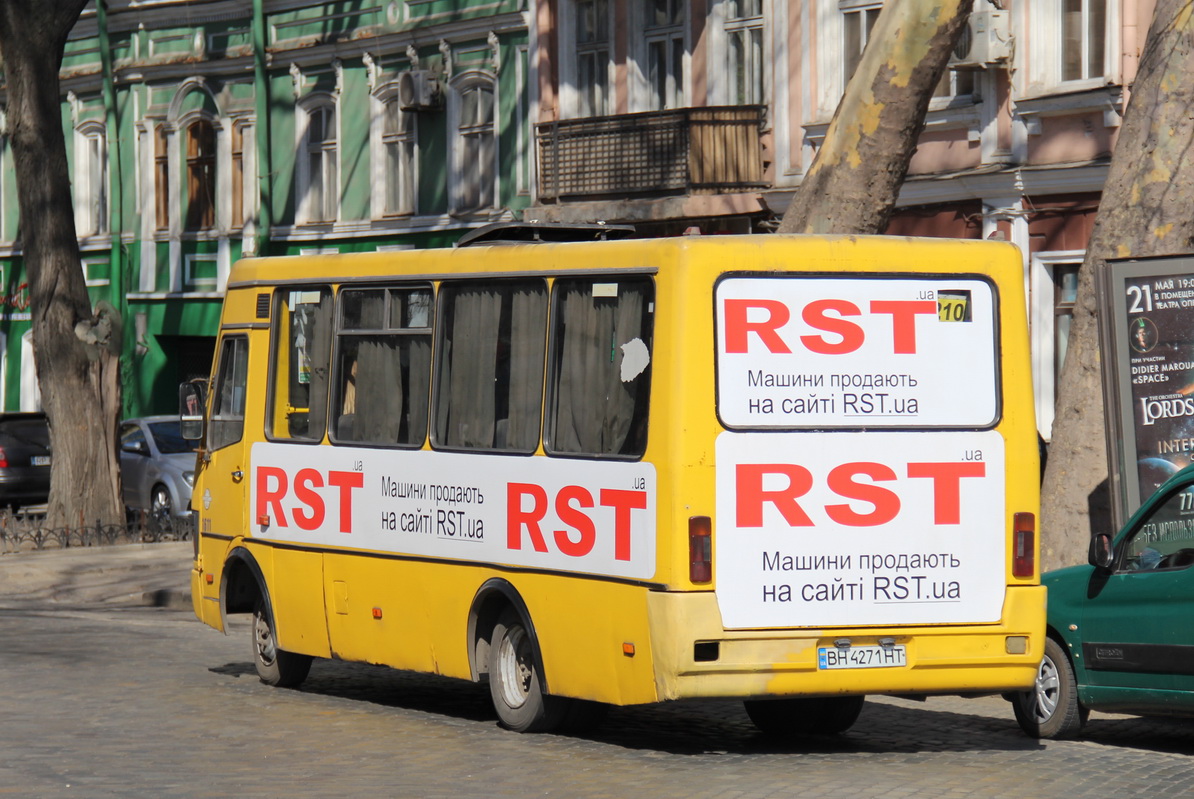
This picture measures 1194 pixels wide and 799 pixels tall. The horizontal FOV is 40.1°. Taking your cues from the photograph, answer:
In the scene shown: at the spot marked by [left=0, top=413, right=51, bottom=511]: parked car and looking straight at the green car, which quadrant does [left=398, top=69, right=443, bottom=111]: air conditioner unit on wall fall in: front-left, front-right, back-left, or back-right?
front-left

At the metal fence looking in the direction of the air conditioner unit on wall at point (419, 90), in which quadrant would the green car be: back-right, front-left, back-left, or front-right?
back-right

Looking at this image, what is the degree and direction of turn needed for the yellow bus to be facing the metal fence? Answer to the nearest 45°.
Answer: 0° — it already faces it

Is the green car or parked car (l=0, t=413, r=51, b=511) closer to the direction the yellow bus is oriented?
the parked car

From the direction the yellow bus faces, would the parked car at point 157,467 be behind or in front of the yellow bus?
in front

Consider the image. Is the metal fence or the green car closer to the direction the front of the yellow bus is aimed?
the metal fence

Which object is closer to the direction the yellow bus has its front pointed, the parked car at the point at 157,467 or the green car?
the parked car

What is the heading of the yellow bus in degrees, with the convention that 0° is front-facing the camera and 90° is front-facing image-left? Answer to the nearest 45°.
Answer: approximately 135°

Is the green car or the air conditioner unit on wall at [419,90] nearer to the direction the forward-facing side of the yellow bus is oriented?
the air conditioner unit on wall

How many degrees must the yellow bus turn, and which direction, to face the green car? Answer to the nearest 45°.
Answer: approximately 135° to its right

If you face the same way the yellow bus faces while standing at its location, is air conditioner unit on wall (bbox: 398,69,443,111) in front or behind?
in front
